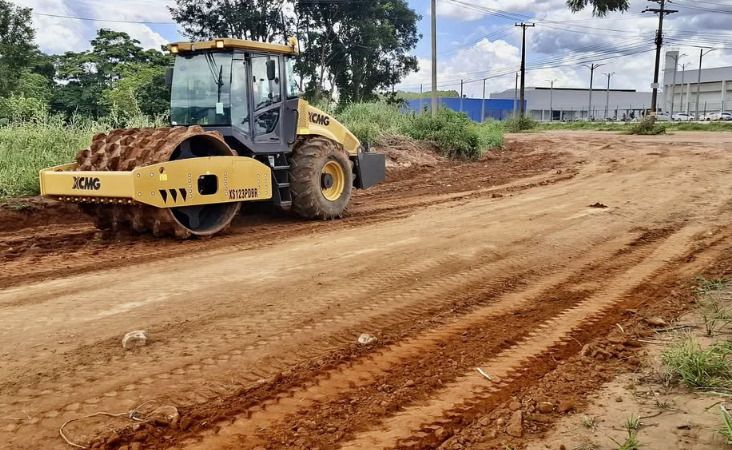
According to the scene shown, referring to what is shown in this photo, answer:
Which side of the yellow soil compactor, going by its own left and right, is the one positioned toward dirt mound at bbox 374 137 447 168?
back

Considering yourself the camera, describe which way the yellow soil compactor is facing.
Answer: facing the viewer and to the left of the viewer

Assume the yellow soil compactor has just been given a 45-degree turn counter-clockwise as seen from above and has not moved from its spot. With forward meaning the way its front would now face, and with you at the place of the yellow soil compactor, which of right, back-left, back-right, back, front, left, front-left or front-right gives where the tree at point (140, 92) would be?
back

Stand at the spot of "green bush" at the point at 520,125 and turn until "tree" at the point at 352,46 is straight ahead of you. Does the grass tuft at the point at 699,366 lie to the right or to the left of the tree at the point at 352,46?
left

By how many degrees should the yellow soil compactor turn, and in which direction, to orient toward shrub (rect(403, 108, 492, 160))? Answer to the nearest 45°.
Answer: approximately 180°

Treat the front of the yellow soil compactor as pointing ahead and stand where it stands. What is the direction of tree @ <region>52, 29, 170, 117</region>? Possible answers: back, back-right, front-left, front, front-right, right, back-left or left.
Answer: back-right

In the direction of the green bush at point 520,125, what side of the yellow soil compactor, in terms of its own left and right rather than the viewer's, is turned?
back

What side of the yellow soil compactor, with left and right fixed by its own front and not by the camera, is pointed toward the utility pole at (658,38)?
back

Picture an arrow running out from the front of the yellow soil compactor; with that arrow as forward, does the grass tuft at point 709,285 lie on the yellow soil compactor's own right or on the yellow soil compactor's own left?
on the yellow soil compactor's own left

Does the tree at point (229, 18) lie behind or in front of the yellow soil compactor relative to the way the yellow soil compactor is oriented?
behind

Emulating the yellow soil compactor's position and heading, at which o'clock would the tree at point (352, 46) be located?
The tree is roughly at 5 o'clock from the yellow soil compactor.
